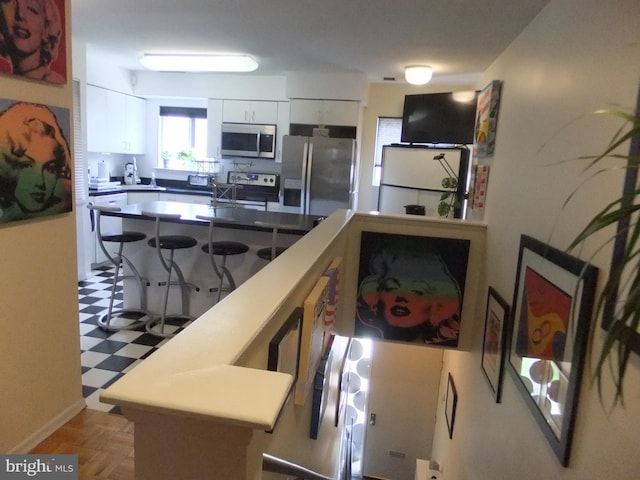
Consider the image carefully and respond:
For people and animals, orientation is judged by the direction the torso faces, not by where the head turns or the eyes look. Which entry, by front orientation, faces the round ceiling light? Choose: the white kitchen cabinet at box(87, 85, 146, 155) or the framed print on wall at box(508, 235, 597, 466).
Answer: the white kitchen cabinet

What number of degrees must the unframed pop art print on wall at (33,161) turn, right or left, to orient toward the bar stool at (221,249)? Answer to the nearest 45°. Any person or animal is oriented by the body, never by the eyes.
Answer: approximately 90° to its left

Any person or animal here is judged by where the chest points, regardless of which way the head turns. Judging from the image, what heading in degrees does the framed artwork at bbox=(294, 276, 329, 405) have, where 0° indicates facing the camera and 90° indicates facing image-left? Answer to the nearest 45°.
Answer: approximately 270°

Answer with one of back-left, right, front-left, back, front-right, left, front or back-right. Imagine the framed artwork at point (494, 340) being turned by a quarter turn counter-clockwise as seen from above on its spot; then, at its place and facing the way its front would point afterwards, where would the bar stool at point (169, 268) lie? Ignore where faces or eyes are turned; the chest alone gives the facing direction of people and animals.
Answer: right

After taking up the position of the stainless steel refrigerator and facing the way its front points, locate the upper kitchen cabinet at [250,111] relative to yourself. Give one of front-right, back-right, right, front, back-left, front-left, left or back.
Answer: back-right

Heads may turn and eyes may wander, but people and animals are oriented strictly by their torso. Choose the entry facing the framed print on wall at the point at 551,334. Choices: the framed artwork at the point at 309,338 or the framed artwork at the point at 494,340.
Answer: the framed artwork at the point at 309,338

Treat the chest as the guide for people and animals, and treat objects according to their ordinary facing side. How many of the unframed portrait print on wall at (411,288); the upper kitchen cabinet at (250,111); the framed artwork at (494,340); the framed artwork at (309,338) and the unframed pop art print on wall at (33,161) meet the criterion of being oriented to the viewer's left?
1

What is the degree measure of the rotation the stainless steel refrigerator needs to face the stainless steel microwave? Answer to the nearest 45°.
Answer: approximately 135° to its right

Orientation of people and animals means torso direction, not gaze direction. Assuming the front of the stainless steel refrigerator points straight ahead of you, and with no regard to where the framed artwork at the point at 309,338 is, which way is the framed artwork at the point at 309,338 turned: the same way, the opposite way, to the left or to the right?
to the left

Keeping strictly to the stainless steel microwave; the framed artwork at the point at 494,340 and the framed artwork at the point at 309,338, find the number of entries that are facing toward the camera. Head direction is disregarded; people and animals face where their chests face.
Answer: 1

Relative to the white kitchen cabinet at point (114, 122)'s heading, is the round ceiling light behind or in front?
in front

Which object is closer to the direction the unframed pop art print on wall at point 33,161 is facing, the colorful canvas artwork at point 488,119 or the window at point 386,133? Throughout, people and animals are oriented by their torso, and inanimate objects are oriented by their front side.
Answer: the colorful canvas artwork

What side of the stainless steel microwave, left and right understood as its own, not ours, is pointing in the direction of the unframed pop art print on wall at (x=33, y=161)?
front

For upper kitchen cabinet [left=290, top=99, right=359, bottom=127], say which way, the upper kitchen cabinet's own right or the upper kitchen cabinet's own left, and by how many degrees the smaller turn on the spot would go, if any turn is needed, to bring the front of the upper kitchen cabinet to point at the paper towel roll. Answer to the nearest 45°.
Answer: approximately 90° to the upper kitchen cabinet's own right

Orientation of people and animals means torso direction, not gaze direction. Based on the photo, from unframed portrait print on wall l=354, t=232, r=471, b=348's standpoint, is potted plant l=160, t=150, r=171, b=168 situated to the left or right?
on its right

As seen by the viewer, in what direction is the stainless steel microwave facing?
toward the camera

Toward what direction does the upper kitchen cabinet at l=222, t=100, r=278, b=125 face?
toward the camera

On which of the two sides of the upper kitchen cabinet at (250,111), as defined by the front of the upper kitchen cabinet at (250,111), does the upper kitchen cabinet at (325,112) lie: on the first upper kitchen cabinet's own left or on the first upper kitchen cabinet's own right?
on the first upper kitchen cabinet's own left

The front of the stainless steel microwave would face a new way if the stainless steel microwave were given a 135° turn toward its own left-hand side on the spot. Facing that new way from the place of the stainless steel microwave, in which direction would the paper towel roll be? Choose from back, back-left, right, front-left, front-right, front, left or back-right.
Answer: back-left

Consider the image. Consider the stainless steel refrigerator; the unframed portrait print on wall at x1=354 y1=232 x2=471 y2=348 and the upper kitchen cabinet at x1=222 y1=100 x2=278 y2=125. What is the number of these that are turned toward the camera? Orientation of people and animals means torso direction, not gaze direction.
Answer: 3

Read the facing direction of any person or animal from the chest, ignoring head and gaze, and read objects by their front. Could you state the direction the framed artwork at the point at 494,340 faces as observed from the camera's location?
facing to the left of the viewer
